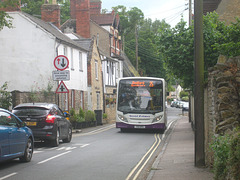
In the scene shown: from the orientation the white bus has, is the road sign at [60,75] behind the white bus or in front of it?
in front

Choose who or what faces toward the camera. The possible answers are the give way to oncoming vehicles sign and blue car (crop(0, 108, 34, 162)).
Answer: the give way to oncoming vehicles sign

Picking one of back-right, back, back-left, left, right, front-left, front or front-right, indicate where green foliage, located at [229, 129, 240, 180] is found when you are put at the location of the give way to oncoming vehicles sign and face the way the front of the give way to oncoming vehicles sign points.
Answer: front

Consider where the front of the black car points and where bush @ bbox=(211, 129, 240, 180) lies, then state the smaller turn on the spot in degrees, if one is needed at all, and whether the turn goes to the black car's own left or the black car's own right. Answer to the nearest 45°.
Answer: approximately 135° to the black car's own right

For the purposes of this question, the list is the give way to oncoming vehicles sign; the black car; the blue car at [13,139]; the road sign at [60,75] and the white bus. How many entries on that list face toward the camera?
3

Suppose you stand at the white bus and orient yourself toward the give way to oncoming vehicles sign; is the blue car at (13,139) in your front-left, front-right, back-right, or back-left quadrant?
front-left

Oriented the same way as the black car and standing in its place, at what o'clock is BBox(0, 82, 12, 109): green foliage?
The green foliage is roughly at 10 o'clock from the black car.

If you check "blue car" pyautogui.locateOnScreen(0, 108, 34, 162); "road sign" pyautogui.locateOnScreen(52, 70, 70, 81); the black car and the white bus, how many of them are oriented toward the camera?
2

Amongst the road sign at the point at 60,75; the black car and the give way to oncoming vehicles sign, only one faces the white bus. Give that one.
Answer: the black car

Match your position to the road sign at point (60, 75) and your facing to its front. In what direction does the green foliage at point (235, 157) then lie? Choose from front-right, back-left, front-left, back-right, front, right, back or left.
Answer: front

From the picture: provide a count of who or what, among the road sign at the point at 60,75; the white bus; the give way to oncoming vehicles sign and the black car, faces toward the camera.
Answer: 3

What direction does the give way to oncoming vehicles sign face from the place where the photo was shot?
facing the viewer

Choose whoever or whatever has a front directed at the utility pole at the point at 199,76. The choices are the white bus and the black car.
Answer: the white bus

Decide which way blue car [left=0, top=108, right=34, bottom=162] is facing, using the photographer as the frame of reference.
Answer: facing away from the viewer and to the right of the viewer

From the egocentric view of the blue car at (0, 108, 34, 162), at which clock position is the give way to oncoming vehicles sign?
The give way to oncoming vehicles sign is roughly at 11 o'clock from the blue car.

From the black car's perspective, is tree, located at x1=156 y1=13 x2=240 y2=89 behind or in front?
in front

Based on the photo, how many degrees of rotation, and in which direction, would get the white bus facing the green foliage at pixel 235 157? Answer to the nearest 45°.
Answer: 0° — it already faces it
